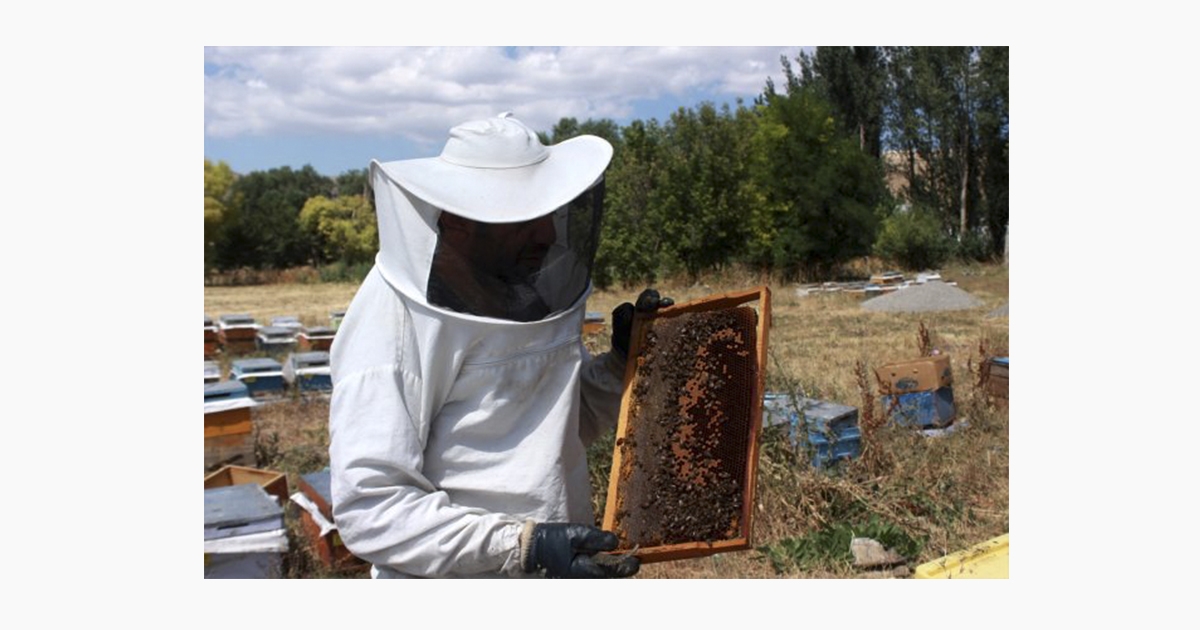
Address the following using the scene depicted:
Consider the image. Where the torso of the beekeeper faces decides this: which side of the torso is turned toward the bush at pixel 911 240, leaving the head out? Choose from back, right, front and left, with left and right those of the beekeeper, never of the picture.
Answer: left

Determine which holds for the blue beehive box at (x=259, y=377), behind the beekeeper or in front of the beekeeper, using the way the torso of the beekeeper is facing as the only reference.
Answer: behind

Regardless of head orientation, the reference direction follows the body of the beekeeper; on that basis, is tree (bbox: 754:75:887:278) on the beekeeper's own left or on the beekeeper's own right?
on the beekeeper's own left

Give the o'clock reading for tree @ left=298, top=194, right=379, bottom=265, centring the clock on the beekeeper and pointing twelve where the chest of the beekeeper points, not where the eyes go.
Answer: The tree is roughly at 7 o'clock from the beekeeper.

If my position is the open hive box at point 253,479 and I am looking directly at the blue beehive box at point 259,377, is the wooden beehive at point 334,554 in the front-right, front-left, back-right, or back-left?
back-right

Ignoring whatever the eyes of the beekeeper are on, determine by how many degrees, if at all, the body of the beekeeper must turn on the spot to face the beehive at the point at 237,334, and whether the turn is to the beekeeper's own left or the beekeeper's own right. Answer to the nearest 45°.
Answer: approximately 135° to the beekeeper's own left

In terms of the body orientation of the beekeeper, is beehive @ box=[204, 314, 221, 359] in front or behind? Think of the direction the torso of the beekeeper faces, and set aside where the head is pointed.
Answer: behind

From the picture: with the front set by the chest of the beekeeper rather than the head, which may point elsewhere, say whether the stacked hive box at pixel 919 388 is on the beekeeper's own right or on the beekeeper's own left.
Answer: on the beekeeper's own left

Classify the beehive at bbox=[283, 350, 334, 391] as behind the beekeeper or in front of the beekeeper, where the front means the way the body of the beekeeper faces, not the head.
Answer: behind

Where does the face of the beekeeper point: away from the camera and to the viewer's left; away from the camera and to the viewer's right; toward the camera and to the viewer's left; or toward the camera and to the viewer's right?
toward the camera and to the viewer's right

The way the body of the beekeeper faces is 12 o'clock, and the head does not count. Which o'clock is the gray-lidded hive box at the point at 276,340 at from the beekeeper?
The gray-lidded hive box is roughly at 7 o'clock from the beekeeper.

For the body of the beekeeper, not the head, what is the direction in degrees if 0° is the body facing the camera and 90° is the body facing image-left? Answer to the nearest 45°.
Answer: approximately 315°

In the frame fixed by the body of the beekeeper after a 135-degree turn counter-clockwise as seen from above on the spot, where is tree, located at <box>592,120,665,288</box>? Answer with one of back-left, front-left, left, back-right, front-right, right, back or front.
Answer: front

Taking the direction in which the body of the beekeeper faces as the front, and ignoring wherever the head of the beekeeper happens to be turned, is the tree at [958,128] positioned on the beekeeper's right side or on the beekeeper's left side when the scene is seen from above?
on the beekeeper's left side
